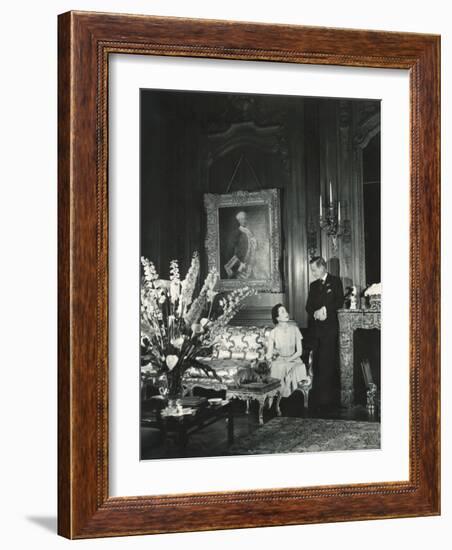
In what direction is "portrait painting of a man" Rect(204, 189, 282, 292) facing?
toward the camera

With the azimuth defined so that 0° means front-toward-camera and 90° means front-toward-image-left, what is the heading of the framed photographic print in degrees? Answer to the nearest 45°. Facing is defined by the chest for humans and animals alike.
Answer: approximately 315°
